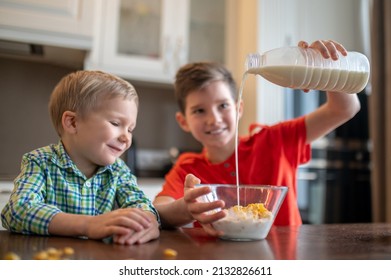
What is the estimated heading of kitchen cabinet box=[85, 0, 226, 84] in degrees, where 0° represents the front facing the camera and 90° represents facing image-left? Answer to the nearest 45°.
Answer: approximately 315°

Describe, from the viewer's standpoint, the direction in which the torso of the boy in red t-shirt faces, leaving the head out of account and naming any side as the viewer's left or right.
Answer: facing the viewer

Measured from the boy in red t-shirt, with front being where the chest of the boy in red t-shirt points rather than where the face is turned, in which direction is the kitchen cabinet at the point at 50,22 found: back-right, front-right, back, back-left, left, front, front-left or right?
back-right

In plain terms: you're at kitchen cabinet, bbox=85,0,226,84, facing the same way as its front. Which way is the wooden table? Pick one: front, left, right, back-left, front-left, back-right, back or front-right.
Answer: front-right

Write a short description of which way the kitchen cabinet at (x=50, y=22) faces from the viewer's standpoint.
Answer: facing the viewer and to the right of the viewer

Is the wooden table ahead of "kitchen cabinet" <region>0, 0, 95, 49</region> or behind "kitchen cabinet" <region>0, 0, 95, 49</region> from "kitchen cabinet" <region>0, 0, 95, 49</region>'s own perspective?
ahead

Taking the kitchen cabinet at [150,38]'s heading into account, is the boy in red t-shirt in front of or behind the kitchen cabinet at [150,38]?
in front

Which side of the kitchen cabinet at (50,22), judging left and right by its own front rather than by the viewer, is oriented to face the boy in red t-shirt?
front

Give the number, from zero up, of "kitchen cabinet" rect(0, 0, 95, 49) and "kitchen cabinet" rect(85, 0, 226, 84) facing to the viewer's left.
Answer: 0
